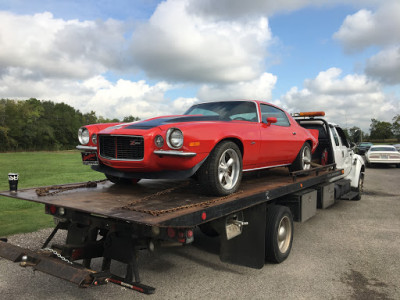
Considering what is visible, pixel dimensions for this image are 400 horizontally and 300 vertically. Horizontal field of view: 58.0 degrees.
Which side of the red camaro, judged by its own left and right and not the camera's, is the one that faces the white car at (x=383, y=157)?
back

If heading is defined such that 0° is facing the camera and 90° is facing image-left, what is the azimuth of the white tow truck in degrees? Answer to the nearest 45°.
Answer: approximately 225°

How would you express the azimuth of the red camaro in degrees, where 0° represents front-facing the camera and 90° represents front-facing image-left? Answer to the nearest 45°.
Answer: approximately 45°
